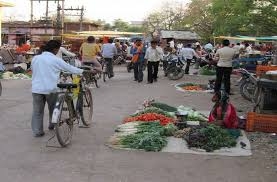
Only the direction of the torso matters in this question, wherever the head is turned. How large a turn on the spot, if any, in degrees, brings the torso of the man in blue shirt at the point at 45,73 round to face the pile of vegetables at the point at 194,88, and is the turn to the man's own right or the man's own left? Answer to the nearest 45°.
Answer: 0° — they already face it

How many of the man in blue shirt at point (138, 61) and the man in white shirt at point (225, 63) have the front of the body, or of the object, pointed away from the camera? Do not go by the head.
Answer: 1

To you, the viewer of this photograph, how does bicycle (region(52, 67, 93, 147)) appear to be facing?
facing away from the viewer and to the right of the viewer

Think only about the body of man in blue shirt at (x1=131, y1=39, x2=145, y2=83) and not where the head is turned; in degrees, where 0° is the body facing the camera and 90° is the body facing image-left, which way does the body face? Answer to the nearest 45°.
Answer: approximately 0°

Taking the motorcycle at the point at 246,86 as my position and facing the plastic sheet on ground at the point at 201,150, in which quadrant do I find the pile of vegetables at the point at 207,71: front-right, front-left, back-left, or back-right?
back-right

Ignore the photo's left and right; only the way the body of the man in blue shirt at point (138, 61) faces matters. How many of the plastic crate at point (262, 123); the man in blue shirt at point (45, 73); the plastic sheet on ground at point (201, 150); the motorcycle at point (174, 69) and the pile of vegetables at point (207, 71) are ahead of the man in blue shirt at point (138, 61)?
3

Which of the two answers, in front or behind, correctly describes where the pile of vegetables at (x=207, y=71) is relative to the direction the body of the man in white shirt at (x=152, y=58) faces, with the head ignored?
behind
